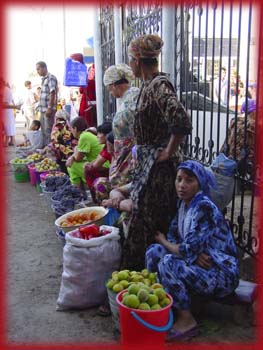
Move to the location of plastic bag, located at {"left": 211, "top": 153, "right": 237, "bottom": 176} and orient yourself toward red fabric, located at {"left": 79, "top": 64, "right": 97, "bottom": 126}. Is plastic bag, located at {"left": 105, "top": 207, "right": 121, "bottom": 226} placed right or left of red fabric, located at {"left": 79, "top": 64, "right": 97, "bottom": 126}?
left

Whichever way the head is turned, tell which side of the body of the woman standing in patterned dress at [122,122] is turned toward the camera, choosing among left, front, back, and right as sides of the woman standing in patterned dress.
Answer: left

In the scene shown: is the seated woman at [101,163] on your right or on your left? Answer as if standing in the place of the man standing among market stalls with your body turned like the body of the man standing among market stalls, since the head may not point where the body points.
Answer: on your left

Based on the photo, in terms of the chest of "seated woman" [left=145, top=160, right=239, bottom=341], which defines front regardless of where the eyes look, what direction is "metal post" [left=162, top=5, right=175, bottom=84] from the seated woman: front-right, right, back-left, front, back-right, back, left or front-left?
back-right

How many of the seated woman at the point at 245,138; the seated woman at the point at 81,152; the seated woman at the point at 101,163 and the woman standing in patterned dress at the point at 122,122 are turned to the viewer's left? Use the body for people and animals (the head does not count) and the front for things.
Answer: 3

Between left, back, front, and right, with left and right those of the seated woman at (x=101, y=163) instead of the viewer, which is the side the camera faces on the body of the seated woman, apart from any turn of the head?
left

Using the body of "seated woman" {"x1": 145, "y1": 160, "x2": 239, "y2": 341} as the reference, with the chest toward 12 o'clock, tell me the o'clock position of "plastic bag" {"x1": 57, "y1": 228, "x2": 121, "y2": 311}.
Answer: The plastic bag is roughly at 2 o'clock from the seated woman.

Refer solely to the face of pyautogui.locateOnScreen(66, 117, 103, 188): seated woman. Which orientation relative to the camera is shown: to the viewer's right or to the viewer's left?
to the viewer's left

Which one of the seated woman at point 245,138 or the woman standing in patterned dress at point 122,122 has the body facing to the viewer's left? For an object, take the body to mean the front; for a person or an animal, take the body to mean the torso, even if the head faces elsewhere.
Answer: the woman standing in patterned dress

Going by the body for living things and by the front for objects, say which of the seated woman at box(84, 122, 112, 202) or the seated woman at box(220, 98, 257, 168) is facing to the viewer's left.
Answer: the seated woman at box(84, 122, 112, 202)

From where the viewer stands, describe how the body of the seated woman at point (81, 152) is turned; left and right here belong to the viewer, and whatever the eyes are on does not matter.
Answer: facing to the left of the viewer
